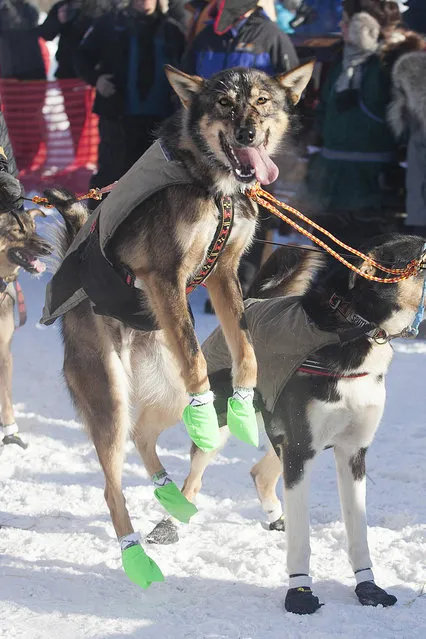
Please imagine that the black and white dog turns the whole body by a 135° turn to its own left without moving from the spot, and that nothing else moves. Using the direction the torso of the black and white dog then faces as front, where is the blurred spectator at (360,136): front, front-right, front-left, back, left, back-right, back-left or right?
front

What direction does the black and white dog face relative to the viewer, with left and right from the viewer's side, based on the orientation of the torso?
facing the viewer and to the right of the viewer

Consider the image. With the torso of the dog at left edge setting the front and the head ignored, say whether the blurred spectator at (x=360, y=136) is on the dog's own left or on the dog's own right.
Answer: on the dog's own left

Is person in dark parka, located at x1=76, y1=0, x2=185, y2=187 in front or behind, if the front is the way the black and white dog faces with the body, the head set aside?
behind

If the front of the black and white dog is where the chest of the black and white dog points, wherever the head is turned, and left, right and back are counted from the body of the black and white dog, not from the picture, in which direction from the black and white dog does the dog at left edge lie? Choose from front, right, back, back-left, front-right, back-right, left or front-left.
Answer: back

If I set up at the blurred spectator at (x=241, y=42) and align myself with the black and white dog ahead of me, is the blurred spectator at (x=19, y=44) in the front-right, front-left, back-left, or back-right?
back-right

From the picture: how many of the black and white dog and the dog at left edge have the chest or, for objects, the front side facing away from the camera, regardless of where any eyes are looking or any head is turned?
0
